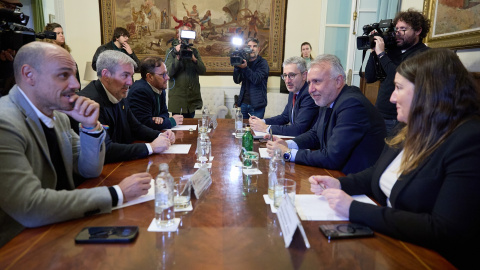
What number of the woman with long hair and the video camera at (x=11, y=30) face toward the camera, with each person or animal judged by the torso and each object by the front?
0

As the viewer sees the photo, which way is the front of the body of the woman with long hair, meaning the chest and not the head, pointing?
to the viewer's left

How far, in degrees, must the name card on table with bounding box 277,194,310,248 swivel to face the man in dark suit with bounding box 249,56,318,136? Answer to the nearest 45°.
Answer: approximately 90° to its right

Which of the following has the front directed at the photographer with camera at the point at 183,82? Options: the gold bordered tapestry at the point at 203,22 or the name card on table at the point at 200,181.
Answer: the gold bordered tapestry

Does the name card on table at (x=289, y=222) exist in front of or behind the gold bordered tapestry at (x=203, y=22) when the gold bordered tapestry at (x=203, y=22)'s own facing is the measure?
in front

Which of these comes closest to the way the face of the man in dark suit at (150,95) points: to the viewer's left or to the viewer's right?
to the viewer's right

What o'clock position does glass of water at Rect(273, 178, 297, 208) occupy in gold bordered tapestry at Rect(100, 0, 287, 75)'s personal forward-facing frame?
The glass of water is roughly at 12 o'clock from the gold bordered tapestry.

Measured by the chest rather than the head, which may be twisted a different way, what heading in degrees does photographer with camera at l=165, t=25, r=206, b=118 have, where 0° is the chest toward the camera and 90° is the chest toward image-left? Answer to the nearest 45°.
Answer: approximately 0°

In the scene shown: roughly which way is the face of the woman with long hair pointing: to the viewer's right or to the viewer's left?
to the viewer's left

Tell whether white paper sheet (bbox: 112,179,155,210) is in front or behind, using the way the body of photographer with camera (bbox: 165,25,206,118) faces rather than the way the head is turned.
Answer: in front

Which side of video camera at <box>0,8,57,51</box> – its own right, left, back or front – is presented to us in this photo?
right

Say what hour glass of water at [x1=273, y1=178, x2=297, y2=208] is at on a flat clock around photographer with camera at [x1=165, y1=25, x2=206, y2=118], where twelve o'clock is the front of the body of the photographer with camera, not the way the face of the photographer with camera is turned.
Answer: The glass of water is roughly at 12 o'clock from the photographer with camera.
